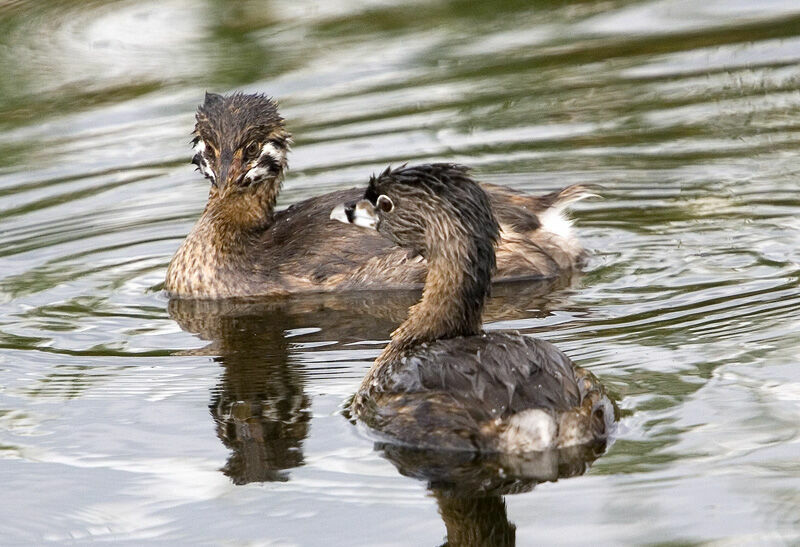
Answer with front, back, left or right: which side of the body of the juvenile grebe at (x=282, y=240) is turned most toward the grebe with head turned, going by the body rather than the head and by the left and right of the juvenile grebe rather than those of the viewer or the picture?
left

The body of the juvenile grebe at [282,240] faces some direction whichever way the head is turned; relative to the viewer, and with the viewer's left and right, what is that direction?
facing to the left of the viewer
